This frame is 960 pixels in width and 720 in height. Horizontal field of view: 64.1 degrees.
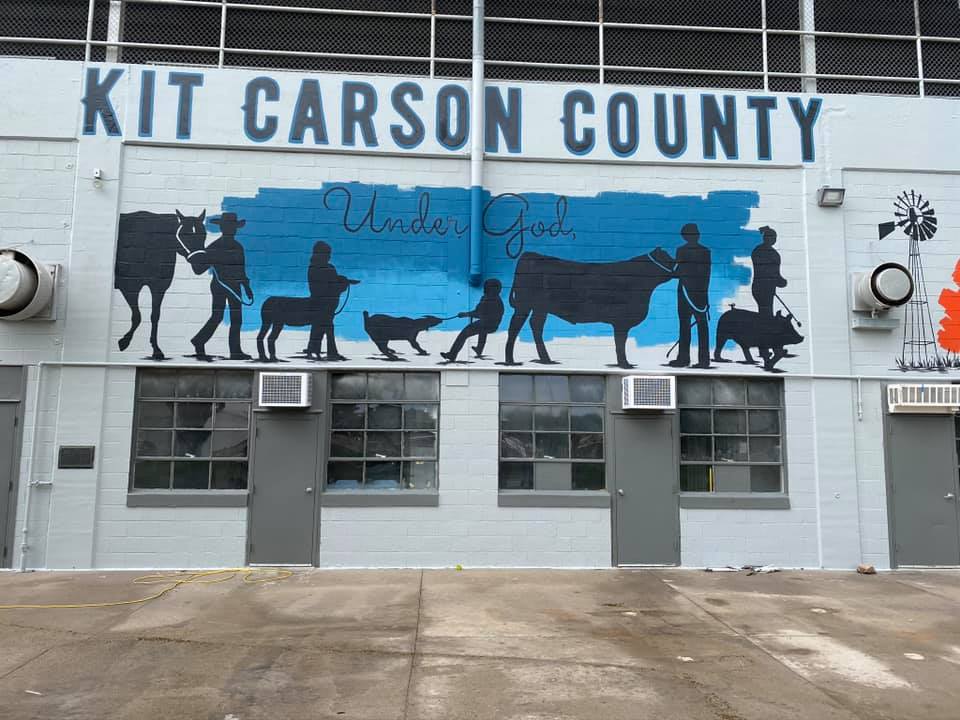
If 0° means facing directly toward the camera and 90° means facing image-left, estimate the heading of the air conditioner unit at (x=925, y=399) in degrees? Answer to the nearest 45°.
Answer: approximately 0°

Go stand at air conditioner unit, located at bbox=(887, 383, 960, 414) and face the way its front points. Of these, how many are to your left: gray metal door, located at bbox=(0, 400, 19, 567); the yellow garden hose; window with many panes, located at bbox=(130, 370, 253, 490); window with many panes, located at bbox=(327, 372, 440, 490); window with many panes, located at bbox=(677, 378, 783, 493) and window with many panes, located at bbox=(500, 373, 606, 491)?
0

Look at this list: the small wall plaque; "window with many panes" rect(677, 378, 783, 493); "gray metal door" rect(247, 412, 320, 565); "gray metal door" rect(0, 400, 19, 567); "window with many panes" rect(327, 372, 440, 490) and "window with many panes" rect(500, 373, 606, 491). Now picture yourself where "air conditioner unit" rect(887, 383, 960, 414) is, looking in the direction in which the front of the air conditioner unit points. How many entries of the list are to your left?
0

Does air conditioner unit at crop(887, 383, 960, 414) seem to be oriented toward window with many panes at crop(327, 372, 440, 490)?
no

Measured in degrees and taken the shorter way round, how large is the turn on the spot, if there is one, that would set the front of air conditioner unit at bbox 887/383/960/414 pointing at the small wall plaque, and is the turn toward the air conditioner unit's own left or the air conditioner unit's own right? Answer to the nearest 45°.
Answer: approximately 45° to the air conditioner unit's own right

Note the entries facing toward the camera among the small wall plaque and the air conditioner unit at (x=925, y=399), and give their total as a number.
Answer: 2

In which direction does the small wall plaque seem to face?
toward the camera

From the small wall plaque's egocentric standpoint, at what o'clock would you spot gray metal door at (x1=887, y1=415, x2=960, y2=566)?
The gray metal door is roughly at 10 o'clock from the small wall plaque.

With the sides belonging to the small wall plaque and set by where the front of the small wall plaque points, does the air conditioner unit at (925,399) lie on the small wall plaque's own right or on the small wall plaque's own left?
on the small wall plaque's own left

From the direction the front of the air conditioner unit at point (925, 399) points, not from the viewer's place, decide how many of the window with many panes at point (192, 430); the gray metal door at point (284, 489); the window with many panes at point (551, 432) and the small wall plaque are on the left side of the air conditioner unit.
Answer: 0

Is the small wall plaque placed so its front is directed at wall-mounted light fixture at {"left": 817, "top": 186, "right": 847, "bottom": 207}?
no

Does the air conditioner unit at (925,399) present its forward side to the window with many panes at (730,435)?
no
